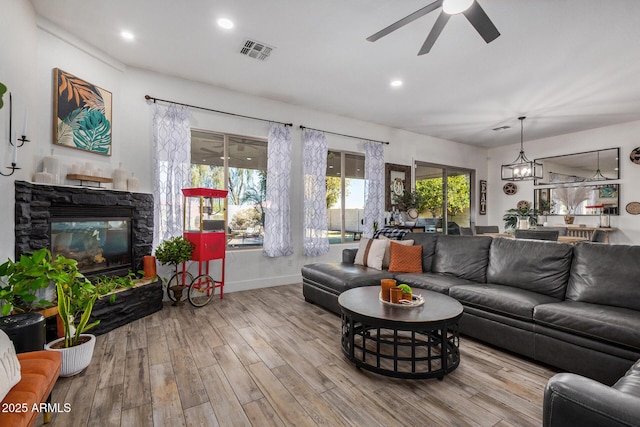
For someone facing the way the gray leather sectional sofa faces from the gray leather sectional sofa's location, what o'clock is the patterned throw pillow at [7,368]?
The patterned throw pillow is roughly at 12 o'clock from the gray leather sectional sofa.

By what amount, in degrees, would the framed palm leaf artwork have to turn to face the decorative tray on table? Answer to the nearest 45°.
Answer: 0° — it already faces it

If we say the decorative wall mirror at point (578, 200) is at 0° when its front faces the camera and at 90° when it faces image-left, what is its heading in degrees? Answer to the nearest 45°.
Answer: approximately 0°

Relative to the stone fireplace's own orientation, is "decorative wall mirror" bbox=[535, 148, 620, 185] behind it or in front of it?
in front

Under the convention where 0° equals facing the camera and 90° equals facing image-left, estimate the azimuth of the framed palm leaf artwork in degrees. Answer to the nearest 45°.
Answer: approximately 315°

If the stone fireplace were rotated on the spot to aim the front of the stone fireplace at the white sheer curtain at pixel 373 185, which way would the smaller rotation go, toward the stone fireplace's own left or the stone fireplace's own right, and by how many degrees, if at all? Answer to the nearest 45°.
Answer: approximately 45° to the stone fireplace's own left

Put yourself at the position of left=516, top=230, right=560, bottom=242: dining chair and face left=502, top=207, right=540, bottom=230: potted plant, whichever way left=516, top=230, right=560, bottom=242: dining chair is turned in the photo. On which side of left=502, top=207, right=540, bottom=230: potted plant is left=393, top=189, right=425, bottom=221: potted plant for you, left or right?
left

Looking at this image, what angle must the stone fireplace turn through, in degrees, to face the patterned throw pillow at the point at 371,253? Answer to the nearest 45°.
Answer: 0° — it already faces it

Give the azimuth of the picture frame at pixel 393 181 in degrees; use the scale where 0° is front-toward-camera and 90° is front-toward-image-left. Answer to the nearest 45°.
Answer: approximately 315°

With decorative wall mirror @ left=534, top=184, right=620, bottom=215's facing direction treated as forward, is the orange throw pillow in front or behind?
in front
